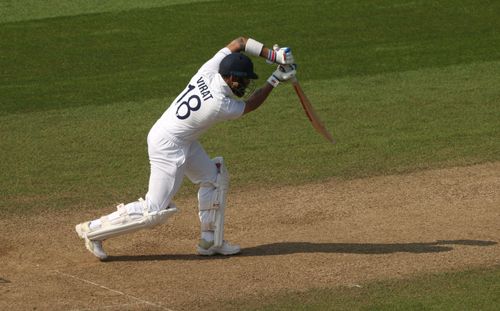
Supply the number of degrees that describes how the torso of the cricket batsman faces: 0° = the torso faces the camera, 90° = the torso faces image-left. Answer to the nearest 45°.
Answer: approximately 225°
